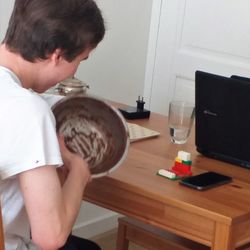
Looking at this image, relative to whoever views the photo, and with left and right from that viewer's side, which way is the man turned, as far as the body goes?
facing away from the viewer and to the right of the viewer

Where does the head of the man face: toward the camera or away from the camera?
away from the camera
